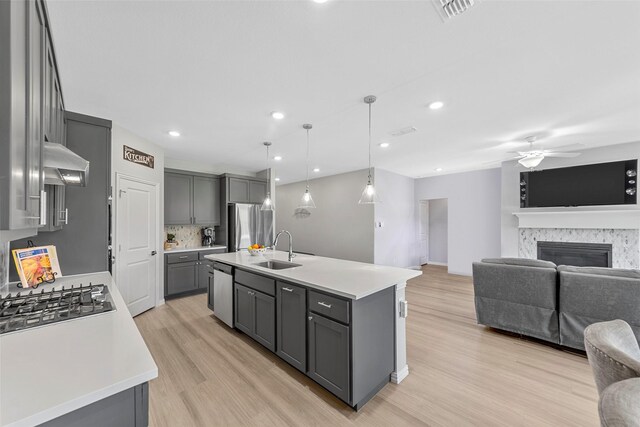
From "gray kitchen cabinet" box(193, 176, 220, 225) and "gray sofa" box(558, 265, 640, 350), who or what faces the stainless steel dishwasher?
the gray kitchen cabinet

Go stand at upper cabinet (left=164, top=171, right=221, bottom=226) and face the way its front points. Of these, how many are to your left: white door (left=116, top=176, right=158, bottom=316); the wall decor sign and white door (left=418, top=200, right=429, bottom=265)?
1

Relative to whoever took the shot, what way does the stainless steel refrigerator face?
facing the viewer and to the right of the viewer

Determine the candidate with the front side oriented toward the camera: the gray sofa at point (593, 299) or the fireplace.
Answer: the fireplace

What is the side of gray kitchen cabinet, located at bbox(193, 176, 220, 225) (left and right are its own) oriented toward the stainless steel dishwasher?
front

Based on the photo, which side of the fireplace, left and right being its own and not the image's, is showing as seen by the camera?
front

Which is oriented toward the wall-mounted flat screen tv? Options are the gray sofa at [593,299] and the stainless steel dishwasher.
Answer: the gray sofa

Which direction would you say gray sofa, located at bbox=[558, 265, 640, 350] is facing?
away from the camera

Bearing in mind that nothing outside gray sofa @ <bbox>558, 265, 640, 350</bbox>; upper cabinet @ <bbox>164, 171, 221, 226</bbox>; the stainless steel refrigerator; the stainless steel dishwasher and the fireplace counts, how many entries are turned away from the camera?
1

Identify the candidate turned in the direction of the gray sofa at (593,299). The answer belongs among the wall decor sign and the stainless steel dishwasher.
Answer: the wall decor sign

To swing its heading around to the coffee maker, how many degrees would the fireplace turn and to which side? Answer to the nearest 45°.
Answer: approximately 45° to its right

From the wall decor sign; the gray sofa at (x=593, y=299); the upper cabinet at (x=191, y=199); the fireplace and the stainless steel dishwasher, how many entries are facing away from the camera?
1

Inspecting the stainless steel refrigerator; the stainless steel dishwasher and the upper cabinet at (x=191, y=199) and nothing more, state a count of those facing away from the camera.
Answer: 0

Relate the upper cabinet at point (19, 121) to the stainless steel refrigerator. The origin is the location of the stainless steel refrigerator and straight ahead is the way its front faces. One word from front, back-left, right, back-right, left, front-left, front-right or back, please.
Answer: front-right

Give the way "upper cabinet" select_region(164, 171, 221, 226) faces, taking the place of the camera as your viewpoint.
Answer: facing the viewer

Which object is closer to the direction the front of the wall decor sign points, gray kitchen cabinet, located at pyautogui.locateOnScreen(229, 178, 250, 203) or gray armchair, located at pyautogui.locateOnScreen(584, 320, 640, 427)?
the gray armchair

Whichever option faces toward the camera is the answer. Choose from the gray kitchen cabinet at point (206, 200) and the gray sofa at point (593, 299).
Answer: the gray kitchen cabinet

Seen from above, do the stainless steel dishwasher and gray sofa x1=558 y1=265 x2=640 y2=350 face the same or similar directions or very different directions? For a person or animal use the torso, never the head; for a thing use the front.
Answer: very different directions

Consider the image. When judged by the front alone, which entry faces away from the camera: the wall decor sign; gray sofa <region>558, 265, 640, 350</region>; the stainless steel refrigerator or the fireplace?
the gray sofa

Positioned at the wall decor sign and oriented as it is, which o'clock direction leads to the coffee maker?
The coffee maker is roughly at 9 o'clock from the wall decor sign.
